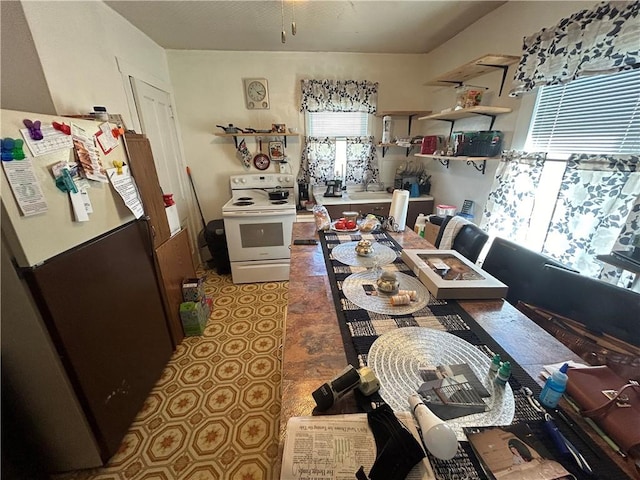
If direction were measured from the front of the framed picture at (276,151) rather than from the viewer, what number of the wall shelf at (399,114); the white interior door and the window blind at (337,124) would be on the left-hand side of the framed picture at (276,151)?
2

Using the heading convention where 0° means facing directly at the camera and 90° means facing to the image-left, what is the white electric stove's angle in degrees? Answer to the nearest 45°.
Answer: approximately 0°

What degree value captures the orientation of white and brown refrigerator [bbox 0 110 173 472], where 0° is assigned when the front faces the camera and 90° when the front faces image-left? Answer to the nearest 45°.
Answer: approximately 315°

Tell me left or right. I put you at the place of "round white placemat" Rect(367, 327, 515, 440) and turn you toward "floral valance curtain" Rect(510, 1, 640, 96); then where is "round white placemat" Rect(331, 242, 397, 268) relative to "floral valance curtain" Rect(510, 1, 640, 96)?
left

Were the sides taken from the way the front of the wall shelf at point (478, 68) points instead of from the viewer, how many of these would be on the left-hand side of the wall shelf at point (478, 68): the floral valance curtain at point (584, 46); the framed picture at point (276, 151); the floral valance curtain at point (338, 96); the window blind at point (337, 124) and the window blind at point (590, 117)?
2

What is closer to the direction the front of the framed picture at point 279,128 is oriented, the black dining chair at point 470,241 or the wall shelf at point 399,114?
the black dining chair

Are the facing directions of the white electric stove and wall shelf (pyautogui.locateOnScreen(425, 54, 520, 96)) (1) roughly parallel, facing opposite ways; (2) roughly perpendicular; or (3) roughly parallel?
roughly perpendicular

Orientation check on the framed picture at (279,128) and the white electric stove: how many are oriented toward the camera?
2

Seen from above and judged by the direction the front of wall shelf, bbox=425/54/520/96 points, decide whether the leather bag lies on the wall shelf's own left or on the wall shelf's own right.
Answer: on the wall shelf's own left

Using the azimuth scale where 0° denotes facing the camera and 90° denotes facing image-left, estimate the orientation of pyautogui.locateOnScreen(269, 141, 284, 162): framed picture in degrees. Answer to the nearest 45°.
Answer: approximately 0°

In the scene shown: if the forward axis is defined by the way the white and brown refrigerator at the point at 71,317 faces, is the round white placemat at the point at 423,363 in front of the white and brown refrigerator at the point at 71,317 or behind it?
in front
